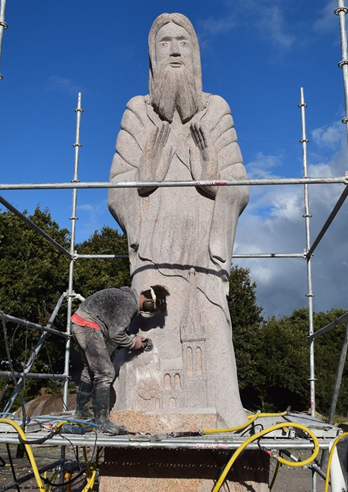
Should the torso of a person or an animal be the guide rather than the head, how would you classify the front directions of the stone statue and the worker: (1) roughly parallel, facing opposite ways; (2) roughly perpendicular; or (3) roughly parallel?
roughly perpendicular

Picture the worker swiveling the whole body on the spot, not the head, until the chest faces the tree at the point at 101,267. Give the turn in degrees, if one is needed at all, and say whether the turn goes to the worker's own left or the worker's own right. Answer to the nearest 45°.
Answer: approximately 90° to the worker's own left

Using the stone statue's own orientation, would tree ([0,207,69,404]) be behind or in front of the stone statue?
behind

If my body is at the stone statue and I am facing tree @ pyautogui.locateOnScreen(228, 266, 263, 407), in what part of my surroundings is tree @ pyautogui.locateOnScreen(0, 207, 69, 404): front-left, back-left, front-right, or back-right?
front-left

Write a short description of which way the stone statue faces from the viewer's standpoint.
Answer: facing the viewer

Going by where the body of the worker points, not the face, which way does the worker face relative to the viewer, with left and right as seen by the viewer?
facing to the right of the viewer

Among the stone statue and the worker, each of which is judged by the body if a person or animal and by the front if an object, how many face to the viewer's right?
1

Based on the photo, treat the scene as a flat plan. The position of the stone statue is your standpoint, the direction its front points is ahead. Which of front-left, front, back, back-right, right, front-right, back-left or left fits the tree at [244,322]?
back

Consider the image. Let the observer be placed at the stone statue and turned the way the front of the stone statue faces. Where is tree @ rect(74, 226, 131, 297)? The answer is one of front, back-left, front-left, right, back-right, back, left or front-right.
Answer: back
